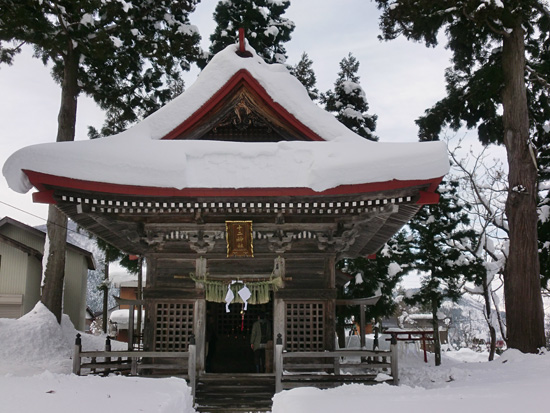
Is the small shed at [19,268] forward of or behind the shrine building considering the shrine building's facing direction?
behind

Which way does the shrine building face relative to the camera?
toward the camera
